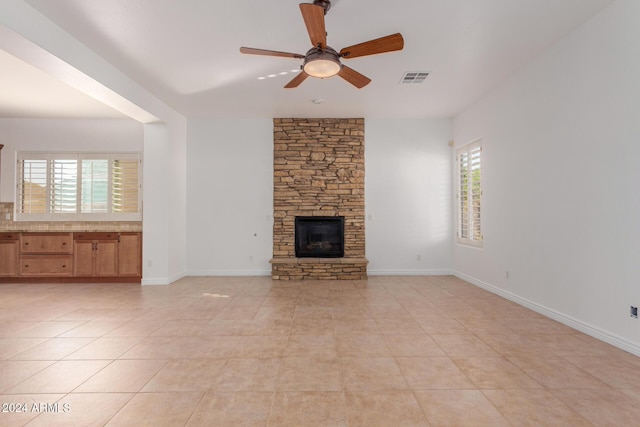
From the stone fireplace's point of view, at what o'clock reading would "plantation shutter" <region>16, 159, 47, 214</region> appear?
The plantation shutter is roughly at 3 o'clock from the stone fireplace.

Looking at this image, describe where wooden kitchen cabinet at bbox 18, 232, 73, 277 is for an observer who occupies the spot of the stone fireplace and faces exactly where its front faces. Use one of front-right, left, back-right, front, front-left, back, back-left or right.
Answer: right

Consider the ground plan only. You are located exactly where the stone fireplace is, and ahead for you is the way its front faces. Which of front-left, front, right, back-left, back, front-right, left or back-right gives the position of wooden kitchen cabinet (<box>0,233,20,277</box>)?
right

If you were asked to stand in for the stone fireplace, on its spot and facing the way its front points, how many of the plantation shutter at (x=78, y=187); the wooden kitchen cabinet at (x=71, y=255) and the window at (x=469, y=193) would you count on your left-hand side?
1

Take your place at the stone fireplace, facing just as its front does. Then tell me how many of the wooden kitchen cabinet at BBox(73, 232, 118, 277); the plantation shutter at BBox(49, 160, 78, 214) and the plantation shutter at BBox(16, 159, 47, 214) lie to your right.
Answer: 3

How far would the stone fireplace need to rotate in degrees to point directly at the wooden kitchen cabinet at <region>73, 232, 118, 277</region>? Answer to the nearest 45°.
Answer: approximately 90° to its right

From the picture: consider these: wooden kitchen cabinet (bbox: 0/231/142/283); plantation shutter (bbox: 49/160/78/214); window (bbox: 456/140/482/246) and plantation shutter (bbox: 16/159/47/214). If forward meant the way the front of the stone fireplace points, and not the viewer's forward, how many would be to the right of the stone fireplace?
3

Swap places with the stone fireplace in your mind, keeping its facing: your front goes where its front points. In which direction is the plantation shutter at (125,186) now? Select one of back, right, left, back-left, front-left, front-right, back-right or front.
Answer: right

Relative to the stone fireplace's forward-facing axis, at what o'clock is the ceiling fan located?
The ceiling fan is roughly at 12 o'clock from the stone fireplace.

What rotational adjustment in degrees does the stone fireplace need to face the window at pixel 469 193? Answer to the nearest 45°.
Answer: approximately 90° to its left

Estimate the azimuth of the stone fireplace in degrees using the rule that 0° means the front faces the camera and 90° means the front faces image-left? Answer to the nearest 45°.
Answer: approximately 0°

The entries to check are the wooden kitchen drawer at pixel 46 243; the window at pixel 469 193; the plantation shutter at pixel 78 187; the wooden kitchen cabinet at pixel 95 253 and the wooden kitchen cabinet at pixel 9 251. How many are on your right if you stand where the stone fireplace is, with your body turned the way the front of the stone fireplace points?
4
